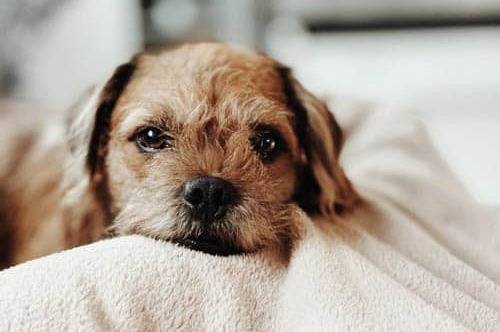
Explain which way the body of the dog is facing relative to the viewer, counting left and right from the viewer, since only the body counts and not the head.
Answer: facing the viewer and to the right of the viewer
